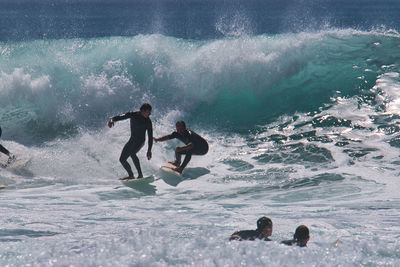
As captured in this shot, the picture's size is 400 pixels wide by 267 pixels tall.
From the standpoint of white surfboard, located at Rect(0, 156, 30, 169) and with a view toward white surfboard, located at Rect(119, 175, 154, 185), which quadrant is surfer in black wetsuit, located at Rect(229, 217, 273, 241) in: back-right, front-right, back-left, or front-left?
front-right

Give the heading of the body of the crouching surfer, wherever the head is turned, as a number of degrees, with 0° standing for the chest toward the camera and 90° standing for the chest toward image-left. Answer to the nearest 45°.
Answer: approximately 45°

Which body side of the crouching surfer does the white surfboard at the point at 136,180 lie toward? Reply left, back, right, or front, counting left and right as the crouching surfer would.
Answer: front

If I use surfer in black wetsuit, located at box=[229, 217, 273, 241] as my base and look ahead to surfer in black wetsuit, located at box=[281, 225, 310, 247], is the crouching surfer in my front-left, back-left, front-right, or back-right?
back-left

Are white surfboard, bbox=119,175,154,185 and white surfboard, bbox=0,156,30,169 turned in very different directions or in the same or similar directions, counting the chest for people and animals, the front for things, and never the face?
same or similar directions

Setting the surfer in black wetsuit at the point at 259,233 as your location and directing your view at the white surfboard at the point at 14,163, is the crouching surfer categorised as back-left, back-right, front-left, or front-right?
front-right
